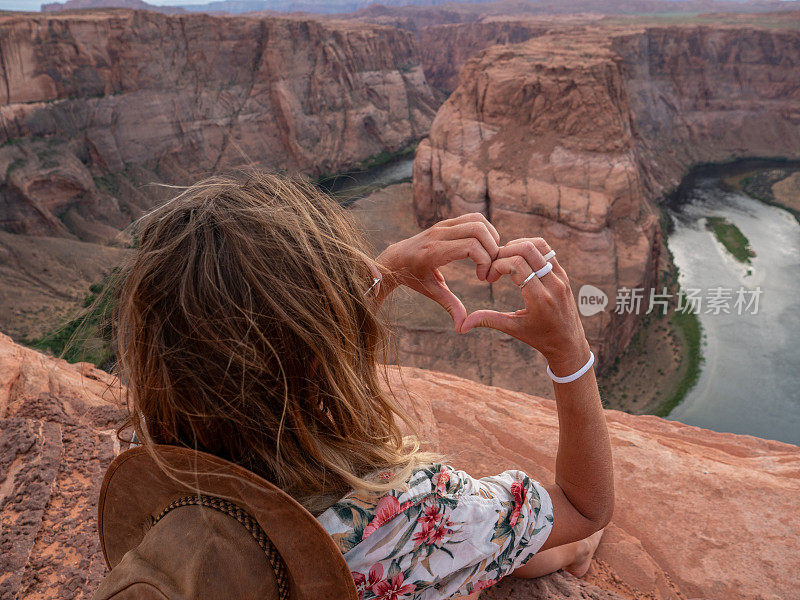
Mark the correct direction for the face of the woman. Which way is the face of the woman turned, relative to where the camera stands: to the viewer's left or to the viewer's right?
to the viewer's right

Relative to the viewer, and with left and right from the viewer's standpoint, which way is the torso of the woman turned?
facing away from the viewer and to the right of the viewer
